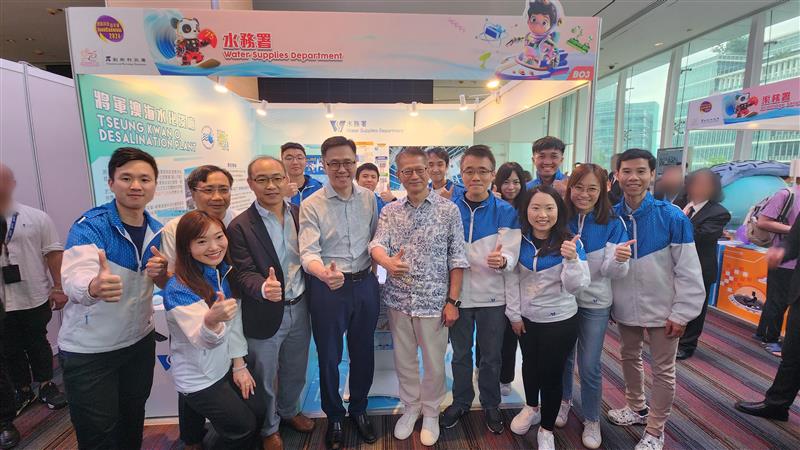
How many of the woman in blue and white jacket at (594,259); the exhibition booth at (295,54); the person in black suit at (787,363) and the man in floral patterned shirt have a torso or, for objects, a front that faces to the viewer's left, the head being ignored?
1

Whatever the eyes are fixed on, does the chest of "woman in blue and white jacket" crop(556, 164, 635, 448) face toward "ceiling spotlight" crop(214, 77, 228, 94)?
no

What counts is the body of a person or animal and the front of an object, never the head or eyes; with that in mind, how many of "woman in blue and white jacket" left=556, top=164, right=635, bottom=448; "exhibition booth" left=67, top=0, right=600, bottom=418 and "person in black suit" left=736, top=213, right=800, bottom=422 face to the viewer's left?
1

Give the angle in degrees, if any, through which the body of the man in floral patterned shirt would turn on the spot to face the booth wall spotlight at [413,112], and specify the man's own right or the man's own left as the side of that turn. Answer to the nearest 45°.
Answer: approximately 180°

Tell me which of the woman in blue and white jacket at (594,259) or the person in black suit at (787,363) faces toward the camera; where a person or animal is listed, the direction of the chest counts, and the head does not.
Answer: the woman in blue and white jacket

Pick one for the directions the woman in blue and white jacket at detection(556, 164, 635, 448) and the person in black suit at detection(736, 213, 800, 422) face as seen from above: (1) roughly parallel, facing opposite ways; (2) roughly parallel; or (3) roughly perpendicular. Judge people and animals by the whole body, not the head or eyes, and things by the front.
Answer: roughly perpendicular

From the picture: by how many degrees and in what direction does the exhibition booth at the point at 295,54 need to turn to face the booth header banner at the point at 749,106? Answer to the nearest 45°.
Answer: approximately 90° to its left

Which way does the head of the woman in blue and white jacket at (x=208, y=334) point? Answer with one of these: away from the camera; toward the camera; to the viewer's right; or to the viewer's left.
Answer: toward the camera

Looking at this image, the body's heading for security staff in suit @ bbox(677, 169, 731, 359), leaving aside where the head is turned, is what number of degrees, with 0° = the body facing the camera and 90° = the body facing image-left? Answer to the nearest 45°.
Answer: approximately 45°

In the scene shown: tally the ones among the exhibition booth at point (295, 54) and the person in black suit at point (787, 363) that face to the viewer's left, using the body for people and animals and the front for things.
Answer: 1

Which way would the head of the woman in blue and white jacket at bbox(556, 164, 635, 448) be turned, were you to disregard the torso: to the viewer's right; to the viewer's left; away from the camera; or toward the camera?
toward the camera

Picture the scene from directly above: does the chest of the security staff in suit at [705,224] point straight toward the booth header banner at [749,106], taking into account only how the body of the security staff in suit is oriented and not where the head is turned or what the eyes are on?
no

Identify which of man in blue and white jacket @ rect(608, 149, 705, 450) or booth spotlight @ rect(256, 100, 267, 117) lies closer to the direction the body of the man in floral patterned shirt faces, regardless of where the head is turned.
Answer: the man in blue and white jacket

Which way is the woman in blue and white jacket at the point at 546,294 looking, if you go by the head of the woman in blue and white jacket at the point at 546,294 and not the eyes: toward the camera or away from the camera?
toward the camera

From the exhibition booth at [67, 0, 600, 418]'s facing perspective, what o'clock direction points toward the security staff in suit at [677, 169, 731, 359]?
The security staff in suit is roughly at 9 o'clock from the exhibition booth.

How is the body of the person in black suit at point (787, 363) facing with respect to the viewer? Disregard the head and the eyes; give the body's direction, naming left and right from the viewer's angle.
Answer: facing to the left of the viewer
